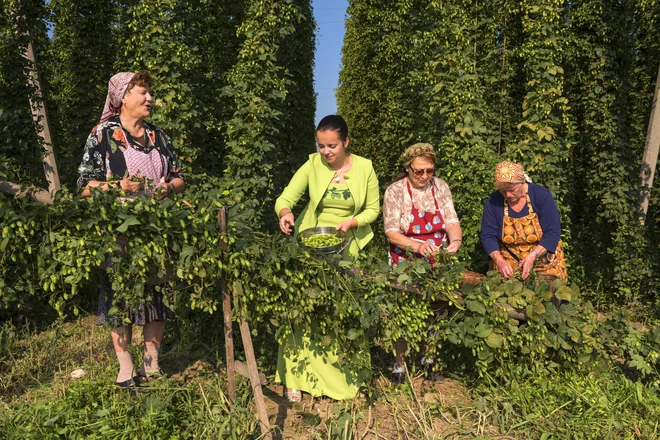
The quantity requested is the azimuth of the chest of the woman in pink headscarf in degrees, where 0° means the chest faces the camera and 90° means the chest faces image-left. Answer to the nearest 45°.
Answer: approximately 315°

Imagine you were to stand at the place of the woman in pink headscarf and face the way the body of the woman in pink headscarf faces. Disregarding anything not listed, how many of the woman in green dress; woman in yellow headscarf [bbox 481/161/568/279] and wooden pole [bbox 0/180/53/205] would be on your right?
1

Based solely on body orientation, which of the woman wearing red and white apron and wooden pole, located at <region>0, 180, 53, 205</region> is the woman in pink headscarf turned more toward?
the woman wearing red and white apron

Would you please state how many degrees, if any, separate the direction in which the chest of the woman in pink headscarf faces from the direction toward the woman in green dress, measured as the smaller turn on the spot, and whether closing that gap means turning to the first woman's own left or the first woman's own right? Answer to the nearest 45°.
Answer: approximately 45° to the first woman's own left

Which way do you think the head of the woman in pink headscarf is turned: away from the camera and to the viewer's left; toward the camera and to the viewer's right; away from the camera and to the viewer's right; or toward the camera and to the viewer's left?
toward the camera and to the viewer's right

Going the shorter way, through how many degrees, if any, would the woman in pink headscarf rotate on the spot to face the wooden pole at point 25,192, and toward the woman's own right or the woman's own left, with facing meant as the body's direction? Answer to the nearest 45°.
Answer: approximately 90° to the woman's own right

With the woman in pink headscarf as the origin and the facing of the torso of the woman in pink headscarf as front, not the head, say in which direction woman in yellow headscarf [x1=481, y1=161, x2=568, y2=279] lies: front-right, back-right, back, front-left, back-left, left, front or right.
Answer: front-left

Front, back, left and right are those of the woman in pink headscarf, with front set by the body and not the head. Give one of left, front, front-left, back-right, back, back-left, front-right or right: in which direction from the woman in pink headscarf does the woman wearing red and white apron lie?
front-left

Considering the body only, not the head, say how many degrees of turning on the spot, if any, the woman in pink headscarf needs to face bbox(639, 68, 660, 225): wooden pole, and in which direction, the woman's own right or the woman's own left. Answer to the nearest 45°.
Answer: approximately 45° to the woman's own left

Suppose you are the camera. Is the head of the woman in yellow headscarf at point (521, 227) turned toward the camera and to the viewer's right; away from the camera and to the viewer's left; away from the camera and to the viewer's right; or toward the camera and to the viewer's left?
toward the camera and to the viewer's left
